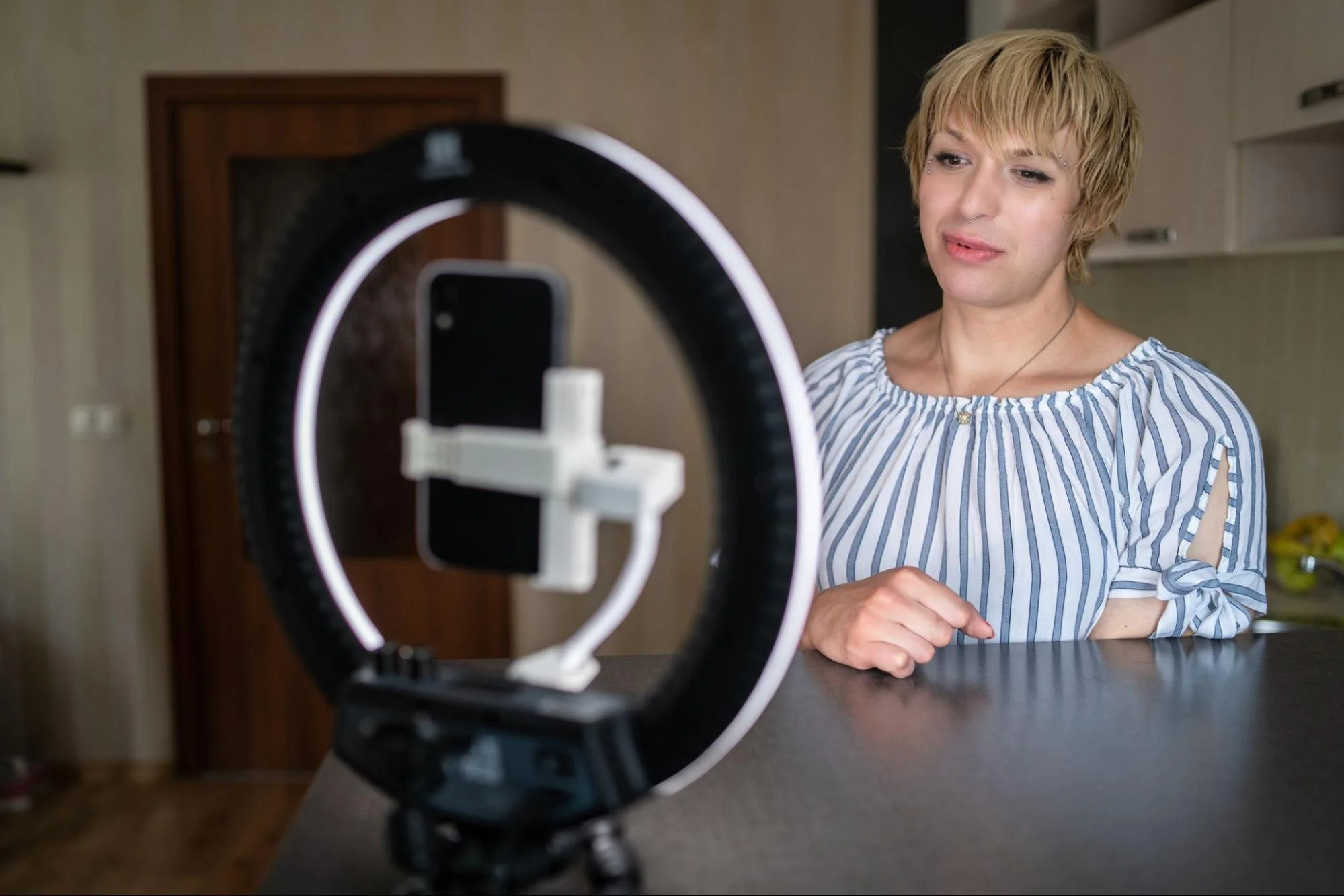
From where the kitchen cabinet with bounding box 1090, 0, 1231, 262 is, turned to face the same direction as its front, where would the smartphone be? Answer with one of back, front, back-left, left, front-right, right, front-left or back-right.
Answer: front-left

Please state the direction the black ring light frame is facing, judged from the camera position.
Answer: facing away from the viewer and to the right of the viewer

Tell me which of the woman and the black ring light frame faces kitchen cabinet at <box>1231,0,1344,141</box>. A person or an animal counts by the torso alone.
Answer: the black ring light frame

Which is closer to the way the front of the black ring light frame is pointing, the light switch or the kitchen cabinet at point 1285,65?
the kitchen cabinet

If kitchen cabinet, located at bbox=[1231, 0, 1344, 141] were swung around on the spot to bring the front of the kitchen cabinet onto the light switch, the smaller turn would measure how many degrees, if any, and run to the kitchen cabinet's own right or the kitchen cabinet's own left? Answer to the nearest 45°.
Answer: approximately 45° to the kitchen cabinet's own right

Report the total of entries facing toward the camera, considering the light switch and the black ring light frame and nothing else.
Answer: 1

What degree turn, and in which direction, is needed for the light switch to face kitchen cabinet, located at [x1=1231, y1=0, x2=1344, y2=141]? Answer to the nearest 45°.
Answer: approximately 45° to its left

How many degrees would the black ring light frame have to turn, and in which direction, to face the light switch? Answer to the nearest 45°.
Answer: approximately 45° to its left
